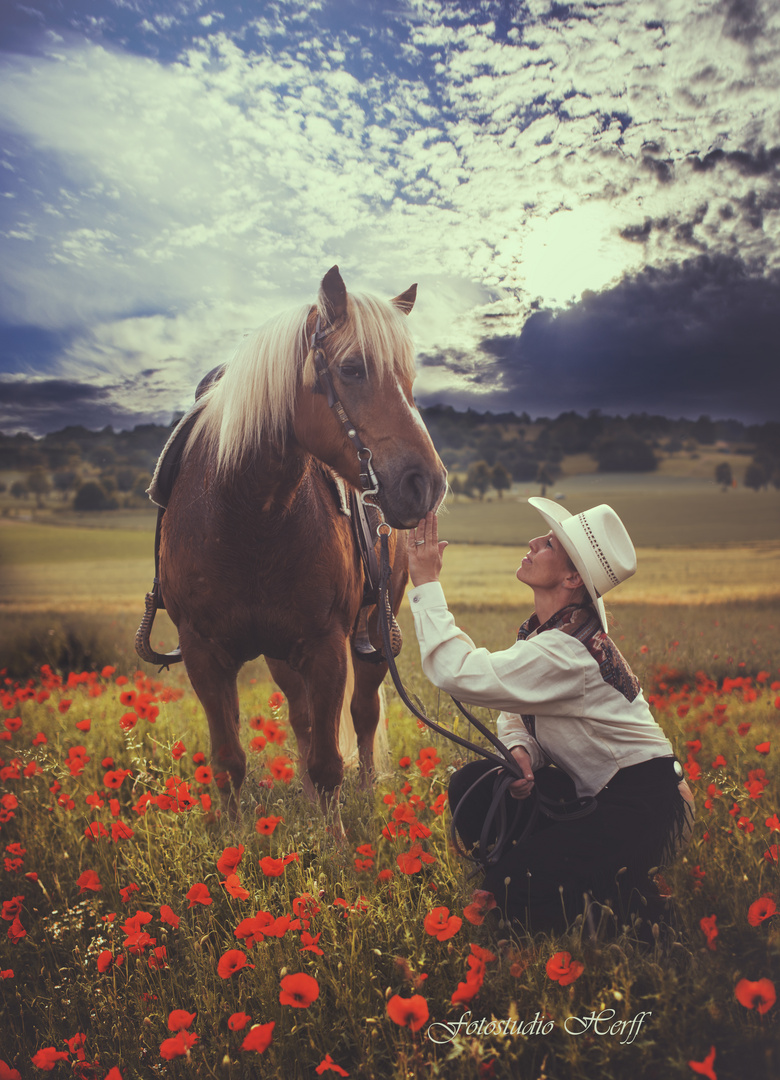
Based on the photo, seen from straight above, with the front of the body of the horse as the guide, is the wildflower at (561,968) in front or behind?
in front

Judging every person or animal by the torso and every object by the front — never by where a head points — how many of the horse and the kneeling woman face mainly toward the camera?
1

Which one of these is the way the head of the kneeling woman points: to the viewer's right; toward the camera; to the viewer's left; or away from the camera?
to the viewer's left

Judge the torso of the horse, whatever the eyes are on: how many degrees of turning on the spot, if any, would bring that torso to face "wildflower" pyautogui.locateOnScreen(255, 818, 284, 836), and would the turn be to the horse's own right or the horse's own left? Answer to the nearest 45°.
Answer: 0° — it already faces it

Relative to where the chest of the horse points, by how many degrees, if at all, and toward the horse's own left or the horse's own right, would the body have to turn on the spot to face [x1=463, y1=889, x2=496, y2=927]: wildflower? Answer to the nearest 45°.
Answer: approximately 45° to the horse's own left

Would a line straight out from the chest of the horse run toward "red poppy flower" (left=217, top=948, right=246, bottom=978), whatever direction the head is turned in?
yes

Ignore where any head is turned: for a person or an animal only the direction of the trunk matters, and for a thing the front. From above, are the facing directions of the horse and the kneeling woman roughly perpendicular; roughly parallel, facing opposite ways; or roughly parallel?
roughly perpendicular

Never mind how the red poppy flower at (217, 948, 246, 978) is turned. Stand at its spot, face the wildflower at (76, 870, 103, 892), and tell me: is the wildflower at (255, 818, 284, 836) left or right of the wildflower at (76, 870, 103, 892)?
right

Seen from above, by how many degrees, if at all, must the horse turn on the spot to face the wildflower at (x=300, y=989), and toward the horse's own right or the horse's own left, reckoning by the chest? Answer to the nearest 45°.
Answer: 0° — it already faces it

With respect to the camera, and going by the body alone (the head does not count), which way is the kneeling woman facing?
to the viewer's left
